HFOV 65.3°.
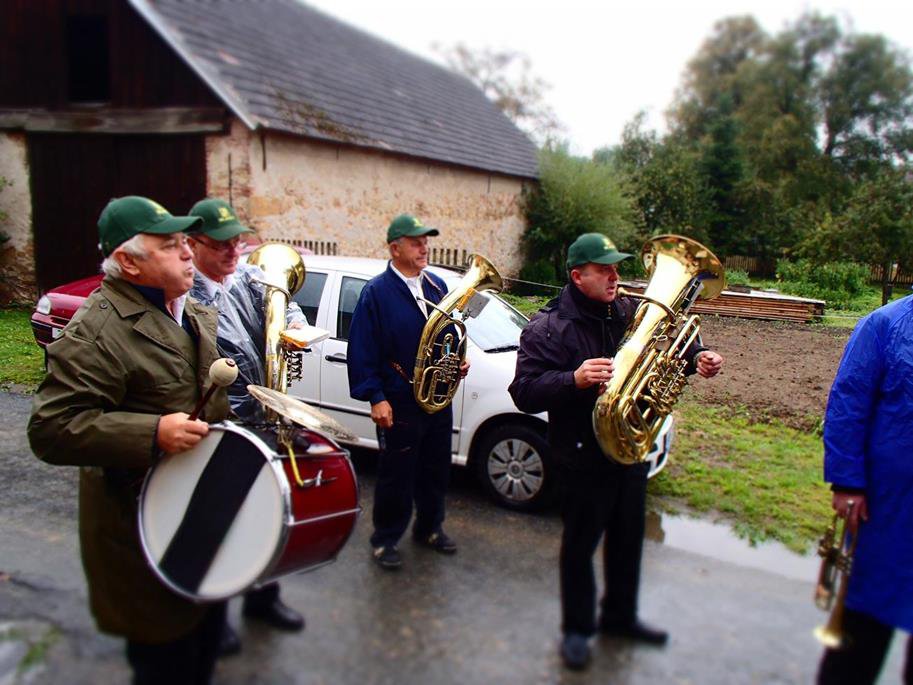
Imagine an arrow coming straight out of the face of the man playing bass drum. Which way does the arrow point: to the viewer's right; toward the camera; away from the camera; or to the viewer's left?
to the viewer's right

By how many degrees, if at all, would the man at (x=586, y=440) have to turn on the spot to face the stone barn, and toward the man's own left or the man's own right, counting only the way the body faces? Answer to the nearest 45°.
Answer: approximately 180°

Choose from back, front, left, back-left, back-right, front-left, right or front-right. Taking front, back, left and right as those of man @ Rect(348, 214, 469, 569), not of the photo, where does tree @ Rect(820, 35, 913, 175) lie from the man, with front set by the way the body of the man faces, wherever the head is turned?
left

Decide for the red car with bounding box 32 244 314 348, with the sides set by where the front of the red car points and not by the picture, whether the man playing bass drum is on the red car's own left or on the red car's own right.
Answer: on the red car's own left

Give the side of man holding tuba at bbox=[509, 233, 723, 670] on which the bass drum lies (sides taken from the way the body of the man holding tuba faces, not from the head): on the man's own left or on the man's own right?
on the man's own right

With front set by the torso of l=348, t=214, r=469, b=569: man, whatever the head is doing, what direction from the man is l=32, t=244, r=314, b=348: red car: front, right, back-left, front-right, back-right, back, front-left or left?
back

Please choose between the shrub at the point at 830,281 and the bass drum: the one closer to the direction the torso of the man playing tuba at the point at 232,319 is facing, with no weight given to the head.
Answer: the bass drum

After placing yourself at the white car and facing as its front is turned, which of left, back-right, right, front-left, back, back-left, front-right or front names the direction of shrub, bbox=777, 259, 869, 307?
left
